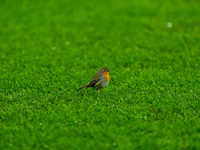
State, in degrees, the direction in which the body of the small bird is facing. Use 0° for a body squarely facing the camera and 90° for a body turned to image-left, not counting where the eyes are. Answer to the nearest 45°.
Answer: approximately 270°
